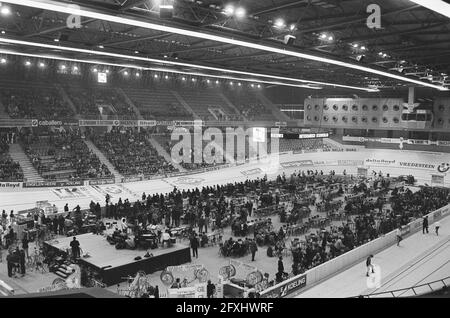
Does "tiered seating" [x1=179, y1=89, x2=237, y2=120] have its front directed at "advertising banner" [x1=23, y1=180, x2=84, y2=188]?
no

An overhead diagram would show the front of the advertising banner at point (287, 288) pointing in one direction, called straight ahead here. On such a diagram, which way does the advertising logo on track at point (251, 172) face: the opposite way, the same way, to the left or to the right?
the same way

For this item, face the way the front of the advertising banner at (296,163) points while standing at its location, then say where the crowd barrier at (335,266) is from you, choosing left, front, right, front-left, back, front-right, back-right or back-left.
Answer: front

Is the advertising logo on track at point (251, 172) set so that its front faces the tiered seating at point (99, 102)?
no

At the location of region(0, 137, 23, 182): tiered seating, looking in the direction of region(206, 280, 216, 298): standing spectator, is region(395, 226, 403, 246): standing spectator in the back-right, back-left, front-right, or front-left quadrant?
front-left

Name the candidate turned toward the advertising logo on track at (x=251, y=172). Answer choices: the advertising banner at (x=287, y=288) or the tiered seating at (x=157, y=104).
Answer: the tiered seating

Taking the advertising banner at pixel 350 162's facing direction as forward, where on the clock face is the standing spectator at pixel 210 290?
The standing spectator is roughly at 12 o'clock from the advertising banner.

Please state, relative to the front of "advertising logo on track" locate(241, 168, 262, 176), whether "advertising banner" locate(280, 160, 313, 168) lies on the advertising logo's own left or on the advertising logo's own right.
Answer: on the advertising logo's own left

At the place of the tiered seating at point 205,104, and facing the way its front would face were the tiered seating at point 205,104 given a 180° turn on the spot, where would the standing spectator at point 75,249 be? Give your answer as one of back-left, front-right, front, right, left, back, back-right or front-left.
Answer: back-left

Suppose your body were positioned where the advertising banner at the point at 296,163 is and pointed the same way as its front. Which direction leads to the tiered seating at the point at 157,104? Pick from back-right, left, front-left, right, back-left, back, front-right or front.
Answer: right

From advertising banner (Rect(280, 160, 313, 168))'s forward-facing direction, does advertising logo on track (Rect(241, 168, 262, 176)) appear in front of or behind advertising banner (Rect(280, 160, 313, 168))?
in front

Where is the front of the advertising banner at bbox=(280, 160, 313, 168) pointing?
toward the camera

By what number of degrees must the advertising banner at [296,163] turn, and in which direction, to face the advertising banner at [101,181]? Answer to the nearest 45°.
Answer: approximately 45° to its right

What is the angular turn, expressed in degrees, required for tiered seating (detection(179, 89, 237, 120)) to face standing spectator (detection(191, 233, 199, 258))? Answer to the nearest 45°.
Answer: approximately 45° to its right

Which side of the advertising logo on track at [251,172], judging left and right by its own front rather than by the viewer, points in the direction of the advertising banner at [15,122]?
right

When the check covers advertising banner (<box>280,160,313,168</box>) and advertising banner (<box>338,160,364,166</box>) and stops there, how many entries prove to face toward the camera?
2

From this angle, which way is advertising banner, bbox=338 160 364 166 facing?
toward the camera

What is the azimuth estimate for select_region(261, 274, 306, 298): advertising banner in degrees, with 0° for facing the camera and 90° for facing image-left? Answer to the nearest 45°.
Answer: approximately 315°

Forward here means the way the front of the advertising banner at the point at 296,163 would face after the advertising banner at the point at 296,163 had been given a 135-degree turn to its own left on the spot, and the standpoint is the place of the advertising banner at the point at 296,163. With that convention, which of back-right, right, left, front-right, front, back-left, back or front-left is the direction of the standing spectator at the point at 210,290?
back-right
